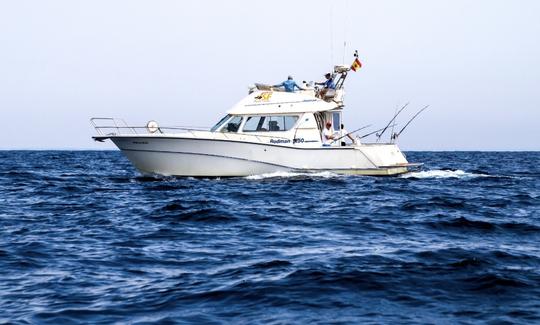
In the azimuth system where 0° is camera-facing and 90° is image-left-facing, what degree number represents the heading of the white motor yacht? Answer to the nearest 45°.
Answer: approximately 90°
